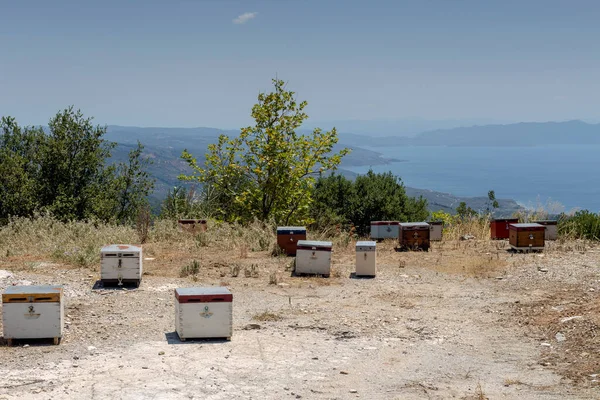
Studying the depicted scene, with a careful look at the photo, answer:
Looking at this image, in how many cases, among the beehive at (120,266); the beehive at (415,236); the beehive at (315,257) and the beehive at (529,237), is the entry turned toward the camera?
4

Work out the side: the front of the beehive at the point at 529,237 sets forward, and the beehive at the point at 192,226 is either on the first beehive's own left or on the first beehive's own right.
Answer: on the first beehive's own right

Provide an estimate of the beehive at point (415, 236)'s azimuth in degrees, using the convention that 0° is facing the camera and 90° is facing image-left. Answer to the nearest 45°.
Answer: approximately 0°

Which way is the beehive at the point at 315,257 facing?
toward the camera

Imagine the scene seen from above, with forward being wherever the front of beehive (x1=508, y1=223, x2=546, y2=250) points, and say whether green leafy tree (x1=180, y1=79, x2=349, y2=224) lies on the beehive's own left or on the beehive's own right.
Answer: on the beehive's own right

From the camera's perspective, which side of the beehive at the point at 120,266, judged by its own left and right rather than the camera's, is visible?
front

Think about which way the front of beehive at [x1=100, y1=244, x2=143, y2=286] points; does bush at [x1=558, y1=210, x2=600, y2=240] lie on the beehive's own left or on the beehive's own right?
on the beehive's own left

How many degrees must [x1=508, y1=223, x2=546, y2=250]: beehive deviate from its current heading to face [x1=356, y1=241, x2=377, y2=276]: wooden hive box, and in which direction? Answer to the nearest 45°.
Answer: approximately 45° to its right

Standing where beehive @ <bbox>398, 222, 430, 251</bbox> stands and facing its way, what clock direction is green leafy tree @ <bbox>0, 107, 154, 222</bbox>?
The green leafy tree is roughly at 4 o'clock from the beehive.

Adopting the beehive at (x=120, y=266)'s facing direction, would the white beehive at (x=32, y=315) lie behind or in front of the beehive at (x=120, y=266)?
in front

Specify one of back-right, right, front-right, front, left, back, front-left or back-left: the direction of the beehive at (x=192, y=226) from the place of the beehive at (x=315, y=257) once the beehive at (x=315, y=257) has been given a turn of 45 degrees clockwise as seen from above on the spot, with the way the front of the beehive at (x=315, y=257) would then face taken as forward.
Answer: right

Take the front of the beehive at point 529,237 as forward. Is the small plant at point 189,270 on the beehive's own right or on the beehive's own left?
on the beehive's own right

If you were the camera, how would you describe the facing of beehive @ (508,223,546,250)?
facing the viewer
